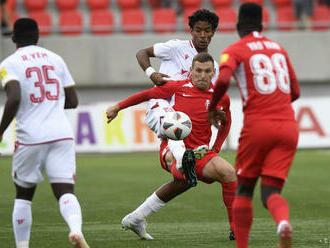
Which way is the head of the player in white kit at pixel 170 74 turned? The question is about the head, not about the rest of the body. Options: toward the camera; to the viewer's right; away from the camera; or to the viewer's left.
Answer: toward the camera

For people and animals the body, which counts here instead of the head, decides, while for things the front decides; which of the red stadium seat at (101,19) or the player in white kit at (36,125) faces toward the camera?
the red stadium seat

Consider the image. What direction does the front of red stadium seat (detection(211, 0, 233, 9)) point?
toward the camera

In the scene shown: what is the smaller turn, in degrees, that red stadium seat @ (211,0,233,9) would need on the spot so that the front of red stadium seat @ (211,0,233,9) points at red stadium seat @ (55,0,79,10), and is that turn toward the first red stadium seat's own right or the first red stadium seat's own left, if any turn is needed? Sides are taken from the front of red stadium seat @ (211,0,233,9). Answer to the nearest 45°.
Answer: approximately 90° to the first red stadium seat's own right

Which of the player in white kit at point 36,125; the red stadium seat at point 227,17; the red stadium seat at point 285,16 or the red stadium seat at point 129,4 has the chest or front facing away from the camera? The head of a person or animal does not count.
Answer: the player in white kit

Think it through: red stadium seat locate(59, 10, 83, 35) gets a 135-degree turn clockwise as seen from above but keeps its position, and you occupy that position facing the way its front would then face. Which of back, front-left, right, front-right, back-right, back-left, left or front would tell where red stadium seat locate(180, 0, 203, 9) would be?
back-right

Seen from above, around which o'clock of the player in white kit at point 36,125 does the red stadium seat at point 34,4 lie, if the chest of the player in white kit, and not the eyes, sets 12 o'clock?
The red stadium seat is roughly at 12 o'clock from the player in white kit.

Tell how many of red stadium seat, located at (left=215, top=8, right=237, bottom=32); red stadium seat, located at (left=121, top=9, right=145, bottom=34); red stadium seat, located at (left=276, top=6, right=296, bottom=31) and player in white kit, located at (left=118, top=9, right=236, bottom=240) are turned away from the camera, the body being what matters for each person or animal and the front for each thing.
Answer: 0

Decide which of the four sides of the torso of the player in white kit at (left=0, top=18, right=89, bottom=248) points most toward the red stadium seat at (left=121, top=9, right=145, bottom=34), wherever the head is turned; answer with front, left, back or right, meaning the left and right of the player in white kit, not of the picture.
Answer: front

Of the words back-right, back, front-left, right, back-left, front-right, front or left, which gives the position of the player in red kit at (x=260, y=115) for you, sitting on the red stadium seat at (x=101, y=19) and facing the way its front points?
front

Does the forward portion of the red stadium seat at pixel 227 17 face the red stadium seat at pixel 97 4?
no

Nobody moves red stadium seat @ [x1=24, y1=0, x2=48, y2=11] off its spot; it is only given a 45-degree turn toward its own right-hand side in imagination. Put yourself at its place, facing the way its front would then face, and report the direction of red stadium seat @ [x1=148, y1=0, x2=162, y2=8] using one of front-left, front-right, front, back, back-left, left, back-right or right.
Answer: back-left

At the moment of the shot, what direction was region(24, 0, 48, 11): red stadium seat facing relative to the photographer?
facing the viewer

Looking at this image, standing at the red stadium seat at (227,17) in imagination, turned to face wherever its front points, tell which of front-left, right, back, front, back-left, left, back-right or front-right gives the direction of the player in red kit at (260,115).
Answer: front

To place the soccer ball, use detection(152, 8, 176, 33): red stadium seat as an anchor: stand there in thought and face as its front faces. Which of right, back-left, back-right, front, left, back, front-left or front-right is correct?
front

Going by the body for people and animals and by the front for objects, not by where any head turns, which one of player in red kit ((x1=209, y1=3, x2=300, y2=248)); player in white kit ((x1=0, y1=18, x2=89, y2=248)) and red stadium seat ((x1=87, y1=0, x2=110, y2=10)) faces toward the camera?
the red stadium seat

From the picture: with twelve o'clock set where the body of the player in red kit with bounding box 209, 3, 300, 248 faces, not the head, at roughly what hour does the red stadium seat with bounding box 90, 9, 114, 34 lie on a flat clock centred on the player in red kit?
The red stadium seat is roughly at 1 o'clock from the player in red kit.

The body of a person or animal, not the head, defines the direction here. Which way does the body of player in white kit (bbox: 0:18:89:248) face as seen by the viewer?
away from the camera

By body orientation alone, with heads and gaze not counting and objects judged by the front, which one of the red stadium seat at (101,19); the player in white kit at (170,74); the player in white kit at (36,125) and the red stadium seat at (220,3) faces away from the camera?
the player in white kit at (36,125)

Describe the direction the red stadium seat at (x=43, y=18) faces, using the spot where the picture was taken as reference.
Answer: facing the viewer

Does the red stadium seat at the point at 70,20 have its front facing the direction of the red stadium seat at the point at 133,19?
no

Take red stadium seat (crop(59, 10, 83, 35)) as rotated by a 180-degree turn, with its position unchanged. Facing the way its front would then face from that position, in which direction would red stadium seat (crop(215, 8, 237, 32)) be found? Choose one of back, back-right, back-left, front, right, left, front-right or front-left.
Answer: right

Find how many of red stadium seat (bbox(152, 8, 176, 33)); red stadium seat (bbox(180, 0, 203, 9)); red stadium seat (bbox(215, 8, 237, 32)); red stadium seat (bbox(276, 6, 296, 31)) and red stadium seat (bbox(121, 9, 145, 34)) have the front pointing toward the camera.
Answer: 5

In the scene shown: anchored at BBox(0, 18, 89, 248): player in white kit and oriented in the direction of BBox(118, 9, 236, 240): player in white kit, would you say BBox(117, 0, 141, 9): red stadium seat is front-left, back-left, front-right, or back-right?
front-left
